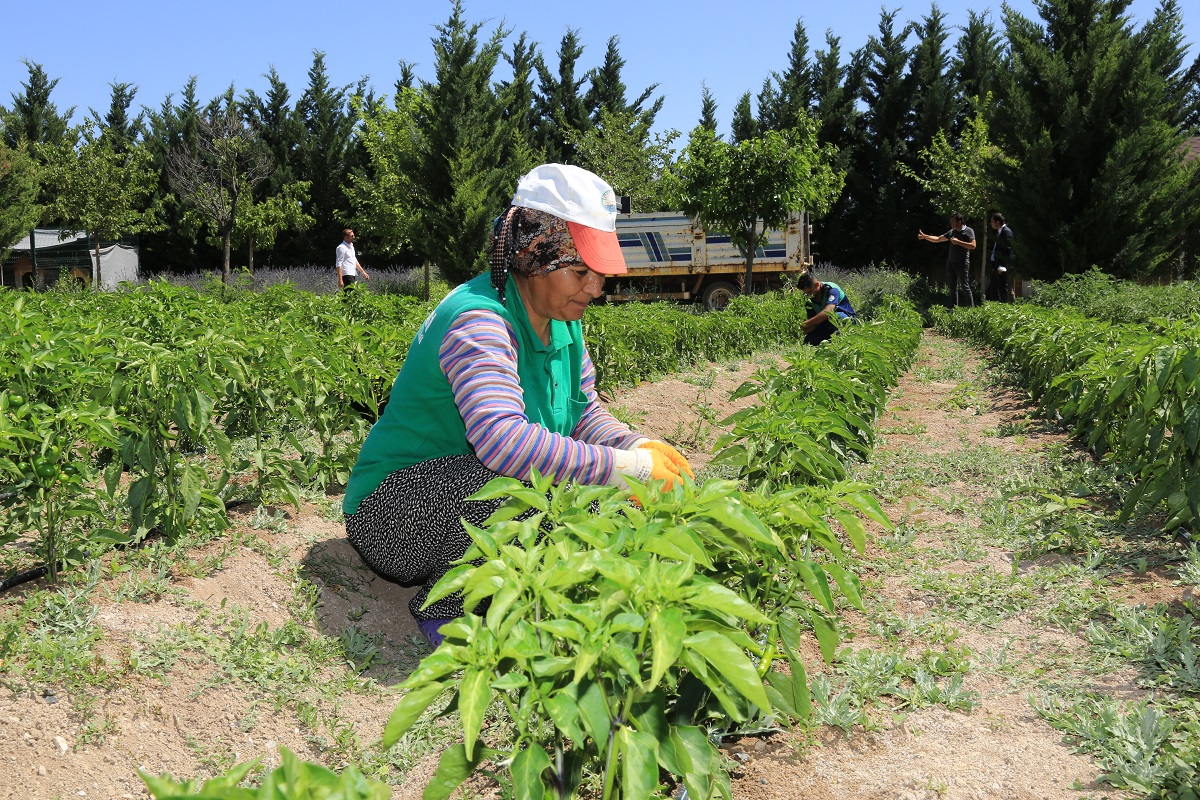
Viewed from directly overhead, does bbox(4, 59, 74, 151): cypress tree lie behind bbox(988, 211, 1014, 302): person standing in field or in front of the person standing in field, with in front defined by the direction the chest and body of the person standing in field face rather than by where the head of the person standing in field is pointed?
in front

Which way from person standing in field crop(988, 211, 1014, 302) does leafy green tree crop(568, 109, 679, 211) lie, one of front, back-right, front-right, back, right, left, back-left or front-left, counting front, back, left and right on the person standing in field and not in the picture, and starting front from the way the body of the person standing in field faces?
front-right

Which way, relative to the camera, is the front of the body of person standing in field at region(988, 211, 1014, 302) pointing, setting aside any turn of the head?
to the viewer's left

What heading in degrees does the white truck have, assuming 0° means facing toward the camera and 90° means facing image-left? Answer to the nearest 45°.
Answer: approximately 90°

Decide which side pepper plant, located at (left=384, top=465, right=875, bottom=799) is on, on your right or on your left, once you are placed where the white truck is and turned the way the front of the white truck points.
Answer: on your left

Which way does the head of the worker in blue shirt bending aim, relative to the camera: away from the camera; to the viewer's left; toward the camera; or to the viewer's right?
to the viewer's left

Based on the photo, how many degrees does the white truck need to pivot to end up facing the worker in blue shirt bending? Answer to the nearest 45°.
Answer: approximately 90° to its left

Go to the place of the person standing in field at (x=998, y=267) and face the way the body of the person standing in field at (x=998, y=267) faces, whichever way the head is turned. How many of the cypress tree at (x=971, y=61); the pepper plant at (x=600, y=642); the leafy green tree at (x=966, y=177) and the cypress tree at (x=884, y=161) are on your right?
3

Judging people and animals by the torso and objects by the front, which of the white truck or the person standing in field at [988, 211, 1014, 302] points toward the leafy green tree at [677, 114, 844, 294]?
the person standing in field

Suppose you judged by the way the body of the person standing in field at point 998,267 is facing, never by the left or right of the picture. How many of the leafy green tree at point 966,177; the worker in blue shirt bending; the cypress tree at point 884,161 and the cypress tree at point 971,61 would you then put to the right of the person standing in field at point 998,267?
3
